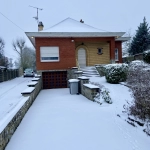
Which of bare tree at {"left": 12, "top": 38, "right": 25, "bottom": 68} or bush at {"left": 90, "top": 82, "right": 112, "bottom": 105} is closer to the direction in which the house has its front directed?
the bush

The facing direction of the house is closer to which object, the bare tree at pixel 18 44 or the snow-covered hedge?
the snow-covered hedge

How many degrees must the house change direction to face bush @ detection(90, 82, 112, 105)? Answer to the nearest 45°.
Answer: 0° — it already faces it

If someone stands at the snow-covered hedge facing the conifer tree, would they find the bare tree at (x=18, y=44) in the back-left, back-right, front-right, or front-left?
front-left

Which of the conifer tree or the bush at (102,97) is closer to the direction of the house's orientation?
the bush

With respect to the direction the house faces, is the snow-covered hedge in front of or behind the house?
in front

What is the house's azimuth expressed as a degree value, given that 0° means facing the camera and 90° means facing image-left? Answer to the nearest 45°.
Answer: approximately 0°

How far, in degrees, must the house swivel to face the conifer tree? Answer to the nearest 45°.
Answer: approximately 135° to its left

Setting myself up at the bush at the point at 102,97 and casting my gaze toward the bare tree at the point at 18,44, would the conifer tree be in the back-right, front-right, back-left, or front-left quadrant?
front-right

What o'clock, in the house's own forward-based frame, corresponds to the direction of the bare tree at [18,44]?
The bare tree is roughly at 5 o'clock from the house.

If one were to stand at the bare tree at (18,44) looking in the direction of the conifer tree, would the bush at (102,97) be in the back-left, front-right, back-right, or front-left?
front-right

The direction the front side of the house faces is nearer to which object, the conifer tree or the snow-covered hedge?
the snow-covered hedge
